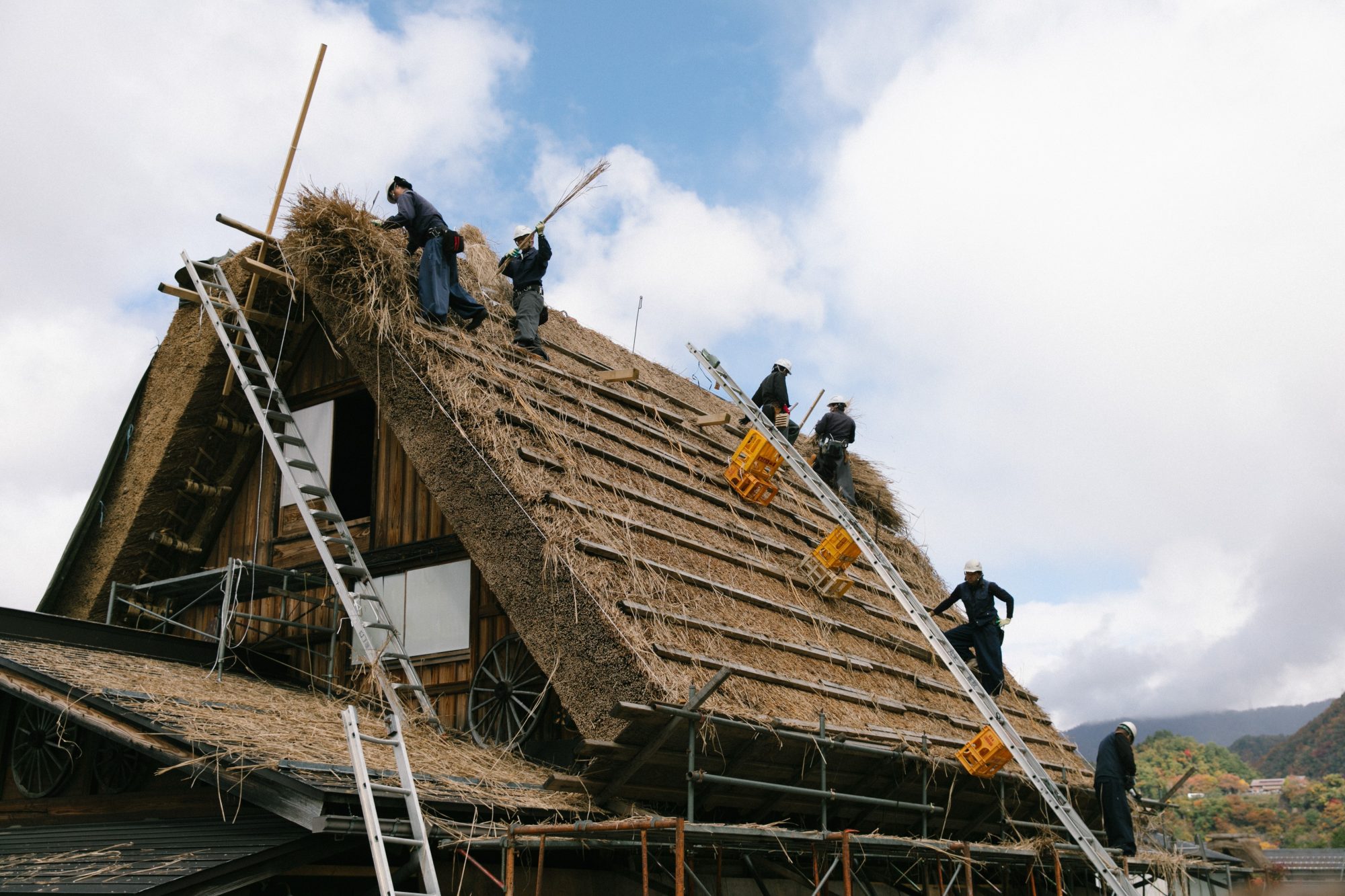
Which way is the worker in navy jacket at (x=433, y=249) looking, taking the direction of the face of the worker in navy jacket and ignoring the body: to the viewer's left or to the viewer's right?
to the viewer's left

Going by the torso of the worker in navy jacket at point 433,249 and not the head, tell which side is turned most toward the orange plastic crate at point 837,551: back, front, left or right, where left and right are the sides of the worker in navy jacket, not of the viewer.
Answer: back

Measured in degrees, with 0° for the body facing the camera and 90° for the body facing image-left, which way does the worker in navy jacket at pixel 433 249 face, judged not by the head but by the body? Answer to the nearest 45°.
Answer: approximately 90°

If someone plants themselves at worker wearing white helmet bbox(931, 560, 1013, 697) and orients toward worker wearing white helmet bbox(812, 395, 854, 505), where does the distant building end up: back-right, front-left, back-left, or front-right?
front-right

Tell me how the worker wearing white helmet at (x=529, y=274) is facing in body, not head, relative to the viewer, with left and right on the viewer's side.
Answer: facing the viewer and to the left of the viewer

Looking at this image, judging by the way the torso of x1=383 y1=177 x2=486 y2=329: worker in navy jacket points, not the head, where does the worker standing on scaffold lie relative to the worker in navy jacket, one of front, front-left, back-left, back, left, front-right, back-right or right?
back

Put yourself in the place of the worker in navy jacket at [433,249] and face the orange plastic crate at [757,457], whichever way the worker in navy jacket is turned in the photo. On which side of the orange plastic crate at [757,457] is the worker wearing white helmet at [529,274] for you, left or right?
left
